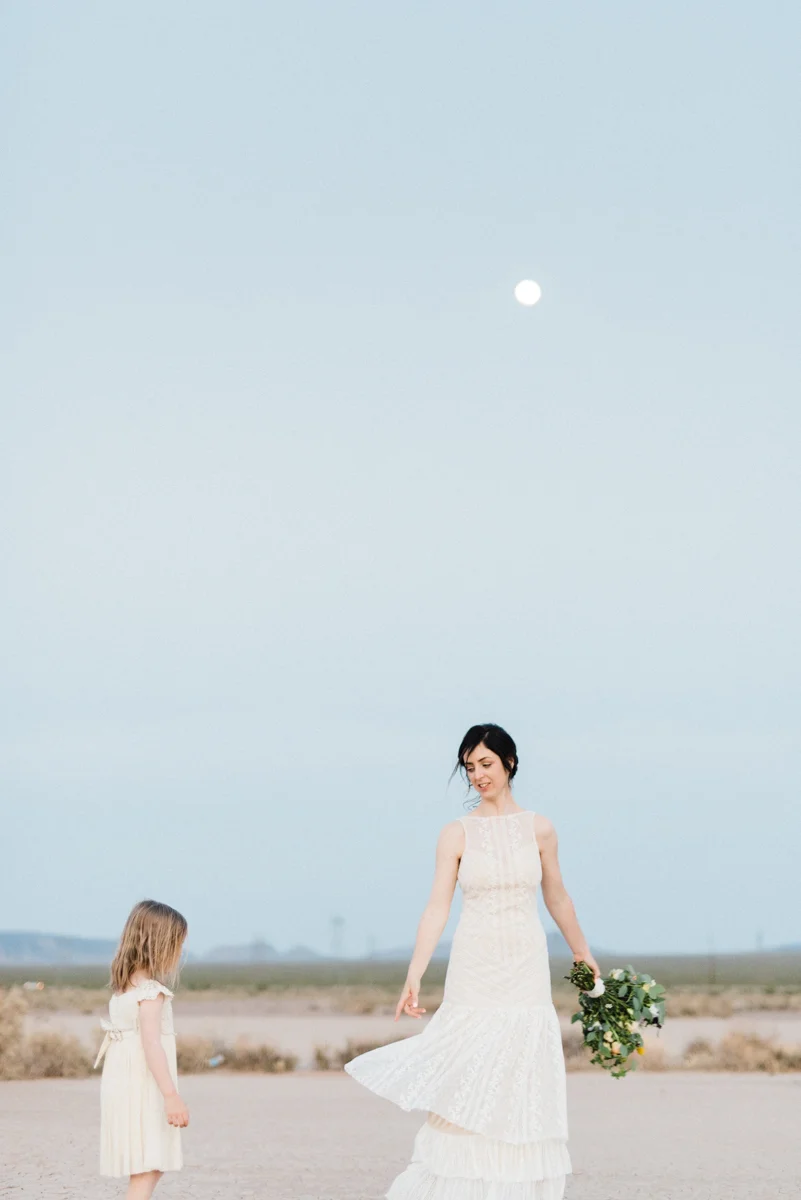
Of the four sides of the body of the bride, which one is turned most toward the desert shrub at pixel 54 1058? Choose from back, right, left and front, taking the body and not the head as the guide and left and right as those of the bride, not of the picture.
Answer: back

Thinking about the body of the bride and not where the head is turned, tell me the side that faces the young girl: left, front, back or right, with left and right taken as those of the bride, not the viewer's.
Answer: right

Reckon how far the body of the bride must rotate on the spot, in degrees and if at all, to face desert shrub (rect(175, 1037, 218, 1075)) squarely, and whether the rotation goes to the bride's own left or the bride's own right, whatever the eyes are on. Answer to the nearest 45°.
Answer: approximately 180°

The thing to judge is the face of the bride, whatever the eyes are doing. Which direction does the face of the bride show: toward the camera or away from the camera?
toward the camera

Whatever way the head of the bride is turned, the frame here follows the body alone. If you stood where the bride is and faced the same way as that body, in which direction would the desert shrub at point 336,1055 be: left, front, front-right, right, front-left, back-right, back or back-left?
back

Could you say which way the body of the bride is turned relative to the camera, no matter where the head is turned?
toward the camera

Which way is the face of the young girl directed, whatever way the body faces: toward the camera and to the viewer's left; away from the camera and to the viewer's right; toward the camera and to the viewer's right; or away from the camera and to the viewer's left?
away from the camera and to the viewer's right
